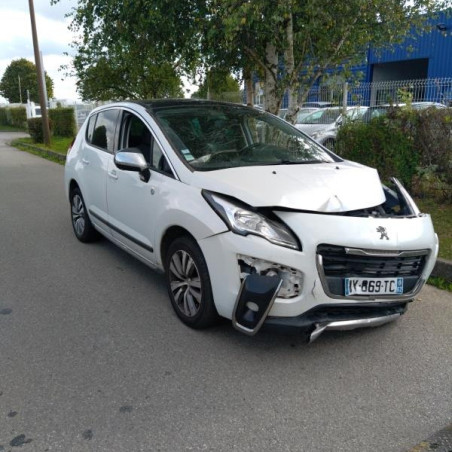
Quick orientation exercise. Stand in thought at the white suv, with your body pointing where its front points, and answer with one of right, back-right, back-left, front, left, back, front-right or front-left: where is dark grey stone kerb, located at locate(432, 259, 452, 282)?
left

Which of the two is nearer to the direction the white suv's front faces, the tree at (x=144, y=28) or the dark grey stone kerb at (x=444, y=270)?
the dark grey stone kerb

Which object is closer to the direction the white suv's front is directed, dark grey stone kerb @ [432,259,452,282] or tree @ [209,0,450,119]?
the dark grey stone kerb

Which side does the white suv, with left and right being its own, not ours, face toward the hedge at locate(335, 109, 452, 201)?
left

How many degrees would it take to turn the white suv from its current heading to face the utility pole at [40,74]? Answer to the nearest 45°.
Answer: approximately 180°

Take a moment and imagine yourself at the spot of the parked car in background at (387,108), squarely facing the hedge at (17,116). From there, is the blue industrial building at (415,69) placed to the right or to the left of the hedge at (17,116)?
right

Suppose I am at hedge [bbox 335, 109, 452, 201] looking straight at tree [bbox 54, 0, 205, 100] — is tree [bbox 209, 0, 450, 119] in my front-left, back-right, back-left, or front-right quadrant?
front-right

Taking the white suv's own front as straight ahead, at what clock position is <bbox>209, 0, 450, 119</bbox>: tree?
The tree is roughly at 8 o'clock from the white suv.

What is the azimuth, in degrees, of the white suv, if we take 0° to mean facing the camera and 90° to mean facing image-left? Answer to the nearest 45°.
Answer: approximately 315°

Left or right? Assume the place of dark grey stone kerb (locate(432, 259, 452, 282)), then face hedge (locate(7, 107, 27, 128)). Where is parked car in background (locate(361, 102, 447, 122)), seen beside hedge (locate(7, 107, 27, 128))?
right

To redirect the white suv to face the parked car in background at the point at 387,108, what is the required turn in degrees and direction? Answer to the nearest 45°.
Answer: approximately 90° to its left

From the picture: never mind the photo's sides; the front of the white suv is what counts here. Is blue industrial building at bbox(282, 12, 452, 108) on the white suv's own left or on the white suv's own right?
on the white suv's own left
